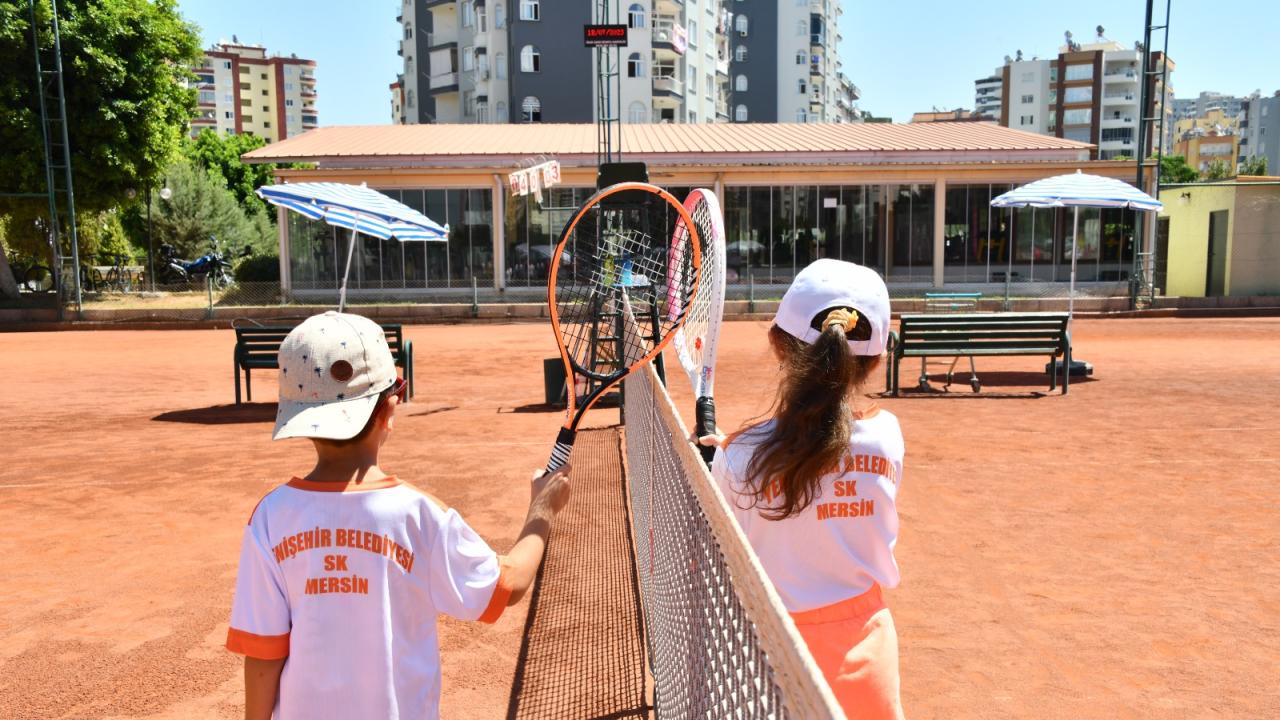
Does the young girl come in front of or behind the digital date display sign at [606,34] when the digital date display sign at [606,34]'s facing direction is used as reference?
in front

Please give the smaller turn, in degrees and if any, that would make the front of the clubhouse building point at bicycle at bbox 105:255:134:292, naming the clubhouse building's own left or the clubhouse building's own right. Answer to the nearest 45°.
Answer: approximately 90° to the clubhouse building's own right

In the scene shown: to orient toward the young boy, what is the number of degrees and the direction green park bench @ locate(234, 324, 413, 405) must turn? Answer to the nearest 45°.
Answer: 0° — it already faces them

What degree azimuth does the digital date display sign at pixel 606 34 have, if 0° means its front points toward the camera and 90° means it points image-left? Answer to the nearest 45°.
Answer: approximately 0°

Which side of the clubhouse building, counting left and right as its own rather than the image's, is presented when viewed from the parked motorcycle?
right

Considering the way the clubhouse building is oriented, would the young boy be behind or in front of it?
in front

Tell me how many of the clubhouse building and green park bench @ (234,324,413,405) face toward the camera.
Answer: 2

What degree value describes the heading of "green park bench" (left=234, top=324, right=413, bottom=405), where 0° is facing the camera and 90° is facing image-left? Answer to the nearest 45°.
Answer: approximately 0°

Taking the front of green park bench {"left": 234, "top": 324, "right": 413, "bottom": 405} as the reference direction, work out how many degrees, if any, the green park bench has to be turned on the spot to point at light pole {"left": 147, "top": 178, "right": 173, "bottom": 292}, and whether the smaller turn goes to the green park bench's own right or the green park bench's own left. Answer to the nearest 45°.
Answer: approximately 180°

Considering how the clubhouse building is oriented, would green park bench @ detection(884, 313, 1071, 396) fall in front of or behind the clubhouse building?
in front

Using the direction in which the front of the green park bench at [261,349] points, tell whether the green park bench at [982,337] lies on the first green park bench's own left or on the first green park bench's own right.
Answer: on the first green park bench's own left
